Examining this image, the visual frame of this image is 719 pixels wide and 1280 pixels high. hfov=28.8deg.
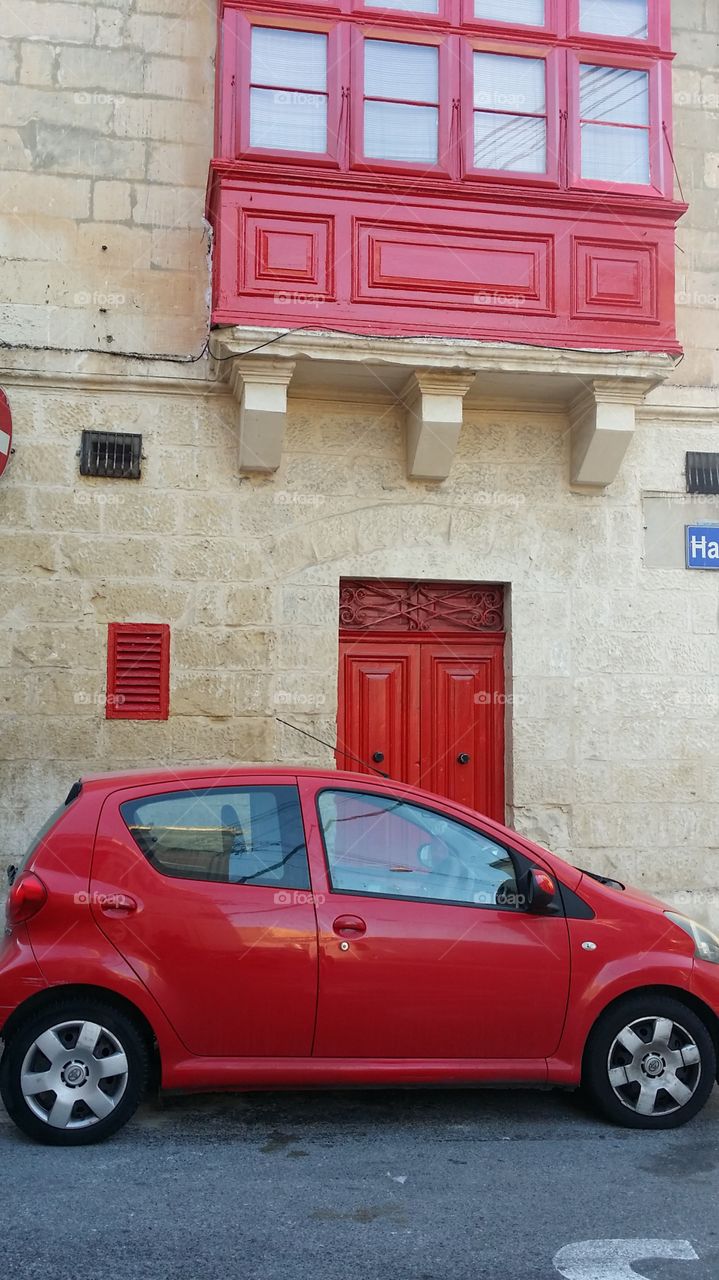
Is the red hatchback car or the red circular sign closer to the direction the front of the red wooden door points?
the red hatchback car

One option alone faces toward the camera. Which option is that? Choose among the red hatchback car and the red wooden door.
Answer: the red wooden door

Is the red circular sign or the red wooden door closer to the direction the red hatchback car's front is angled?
the red wooden door

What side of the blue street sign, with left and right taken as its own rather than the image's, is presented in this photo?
front

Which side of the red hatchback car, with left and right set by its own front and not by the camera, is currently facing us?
right

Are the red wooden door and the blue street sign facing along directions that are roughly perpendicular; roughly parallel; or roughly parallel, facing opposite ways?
roughly parallel

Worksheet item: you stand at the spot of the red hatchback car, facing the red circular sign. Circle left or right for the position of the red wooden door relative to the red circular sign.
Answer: right

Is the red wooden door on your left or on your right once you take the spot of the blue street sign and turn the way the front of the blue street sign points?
on your right

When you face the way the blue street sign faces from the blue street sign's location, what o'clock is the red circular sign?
The red circular sign is roughly at 2 o'clock from the blue street sign.

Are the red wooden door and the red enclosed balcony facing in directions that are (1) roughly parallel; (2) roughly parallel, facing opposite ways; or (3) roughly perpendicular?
roughly parallel

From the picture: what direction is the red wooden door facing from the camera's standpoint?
toward the camera

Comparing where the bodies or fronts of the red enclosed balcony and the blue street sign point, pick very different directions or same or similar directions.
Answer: same or similar directions

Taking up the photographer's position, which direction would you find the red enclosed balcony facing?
facing the viewer
